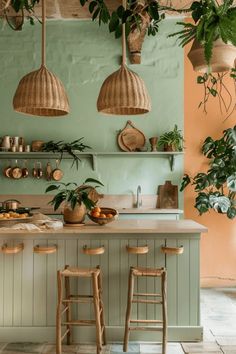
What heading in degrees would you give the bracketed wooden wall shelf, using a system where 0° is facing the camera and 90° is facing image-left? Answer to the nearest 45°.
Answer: approximately 0°

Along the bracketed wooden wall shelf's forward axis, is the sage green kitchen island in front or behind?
in front

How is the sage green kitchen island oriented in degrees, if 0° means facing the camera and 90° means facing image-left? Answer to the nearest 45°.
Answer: approximately 0°

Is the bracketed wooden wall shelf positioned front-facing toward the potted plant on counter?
yes

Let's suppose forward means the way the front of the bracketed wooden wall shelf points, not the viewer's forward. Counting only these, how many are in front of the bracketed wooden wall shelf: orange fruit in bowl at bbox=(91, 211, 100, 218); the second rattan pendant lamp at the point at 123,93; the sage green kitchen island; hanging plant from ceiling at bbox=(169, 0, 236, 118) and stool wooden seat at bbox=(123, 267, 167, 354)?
5

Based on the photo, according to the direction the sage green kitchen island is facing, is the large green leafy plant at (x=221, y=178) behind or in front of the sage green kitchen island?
behind

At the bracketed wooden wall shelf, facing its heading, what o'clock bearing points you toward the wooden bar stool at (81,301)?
The wooden bar stool is roughly at 12 o'clock from the bracketed wooden wall shelf.

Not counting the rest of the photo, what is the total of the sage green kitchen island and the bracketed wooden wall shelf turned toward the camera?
2

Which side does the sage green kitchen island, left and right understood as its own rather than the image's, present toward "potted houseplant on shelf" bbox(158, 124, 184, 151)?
back
